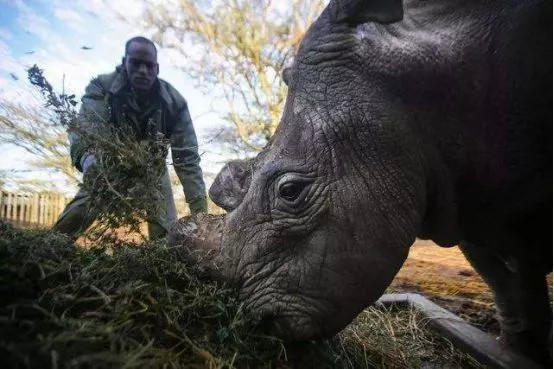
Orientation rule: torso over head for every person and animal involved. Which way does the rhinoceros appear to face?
to the viewer's left

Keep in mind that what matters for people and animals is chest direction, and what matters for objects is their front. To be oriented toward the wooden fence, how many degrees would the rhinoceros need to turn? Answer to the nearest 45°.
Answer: approximately 45° to its right

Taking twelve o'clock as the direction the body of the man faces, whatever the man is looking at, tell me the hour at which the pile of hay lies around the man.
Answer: The pile of hay is roughly at 12 o'clock from the man.

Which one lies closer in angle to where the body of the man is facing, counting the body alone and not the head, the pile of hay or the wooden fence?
the pile of hay

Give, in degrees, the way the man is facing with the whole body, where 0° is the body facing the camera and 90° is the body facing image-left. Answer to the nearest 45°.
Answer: approximately 0°

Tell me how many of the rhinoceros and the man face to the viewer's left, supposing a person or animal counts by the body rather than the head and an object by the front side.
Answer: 1
